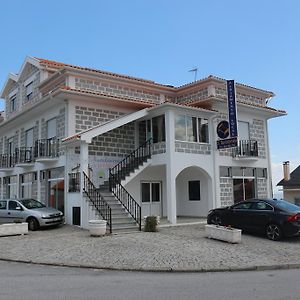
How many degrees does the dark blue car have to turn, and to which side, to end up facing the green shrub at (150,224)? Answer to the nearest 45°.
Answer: approximately 45° to its left

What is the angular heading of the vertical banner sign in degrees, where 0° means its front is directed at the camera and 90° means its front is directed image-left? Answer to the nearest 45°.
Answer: approximately 0°

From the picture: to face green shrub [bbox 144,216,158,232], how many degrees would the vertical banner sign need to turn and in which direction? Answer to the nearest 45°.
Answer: approximately 45° to its right

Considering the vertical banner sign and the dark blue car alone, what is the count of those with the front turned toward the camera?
1

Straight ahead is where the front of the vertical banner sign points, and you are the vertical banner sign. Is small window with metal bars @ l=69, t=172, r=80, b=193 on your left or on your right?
on your right

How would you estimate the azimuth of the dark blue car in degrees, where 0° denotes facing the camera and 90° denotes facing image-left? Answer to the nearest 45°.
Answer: approximately 135°

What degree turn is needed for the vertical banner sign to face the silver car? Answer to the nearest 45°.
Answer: approximately 90° to its right
